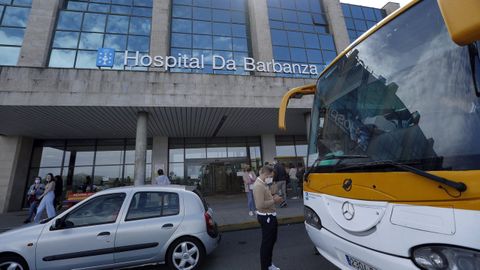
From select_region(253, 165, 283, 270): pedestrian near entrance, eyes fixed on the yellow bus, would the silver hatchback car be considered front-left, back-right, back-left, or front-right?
back-right

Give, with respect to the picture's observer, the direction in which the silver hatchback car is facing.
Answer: facing to the left of the viewer

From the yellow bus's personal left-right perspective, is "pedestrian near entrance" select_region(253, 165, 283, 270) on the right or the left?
on its right

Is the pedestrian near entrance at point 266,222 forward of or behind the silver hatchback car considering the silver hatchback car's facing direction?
behind

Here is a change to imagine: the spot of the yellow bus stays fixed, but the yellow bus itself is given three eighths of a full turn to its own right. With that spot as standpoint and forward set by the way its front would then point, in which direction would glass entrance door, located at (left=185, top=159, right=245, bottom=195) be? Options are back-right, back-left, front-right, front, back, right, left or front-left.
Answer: front-left
